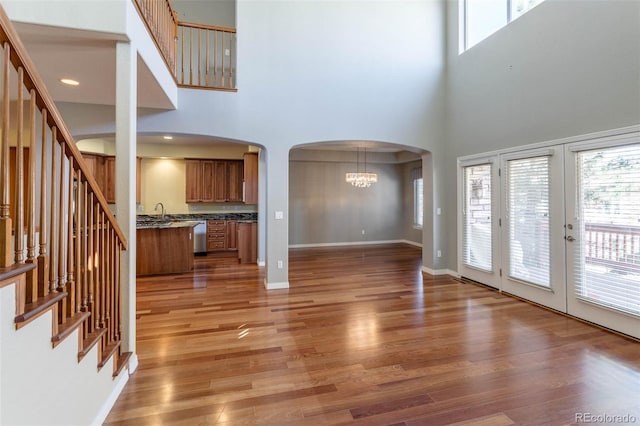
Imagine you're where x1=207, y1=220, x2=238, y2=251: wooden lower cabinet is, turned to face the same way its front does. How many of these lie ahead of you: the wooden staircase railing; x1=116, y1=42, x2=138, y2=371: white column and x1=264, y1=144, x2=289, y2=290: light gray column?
3

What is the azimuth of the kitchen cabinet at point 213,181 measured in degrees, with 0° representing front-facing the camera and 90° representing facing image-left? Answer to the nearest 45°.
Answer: approximately 0°

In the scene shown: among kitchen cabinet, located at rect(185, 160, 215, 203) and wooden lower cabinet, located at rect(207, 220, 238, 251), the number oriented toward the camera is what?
2

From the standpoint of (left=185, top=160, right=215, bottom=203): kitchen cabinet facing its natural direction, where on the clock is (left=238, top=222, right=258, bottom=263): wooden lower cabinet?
The wooden lower cabinet is roughly at 11 o'clock from the kitchen cabinet.

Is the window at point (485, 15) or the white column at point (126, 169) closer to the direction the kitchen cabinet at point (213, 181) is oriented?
the white column

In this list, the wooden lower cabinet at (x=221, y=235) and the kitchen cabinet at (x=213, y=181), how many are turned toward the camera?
2

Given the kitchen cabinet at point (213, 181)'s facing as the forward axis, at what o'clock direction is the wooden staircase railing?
The wooden staircase railing is roughly at 12 o'clock from the kitchen cabinet.
